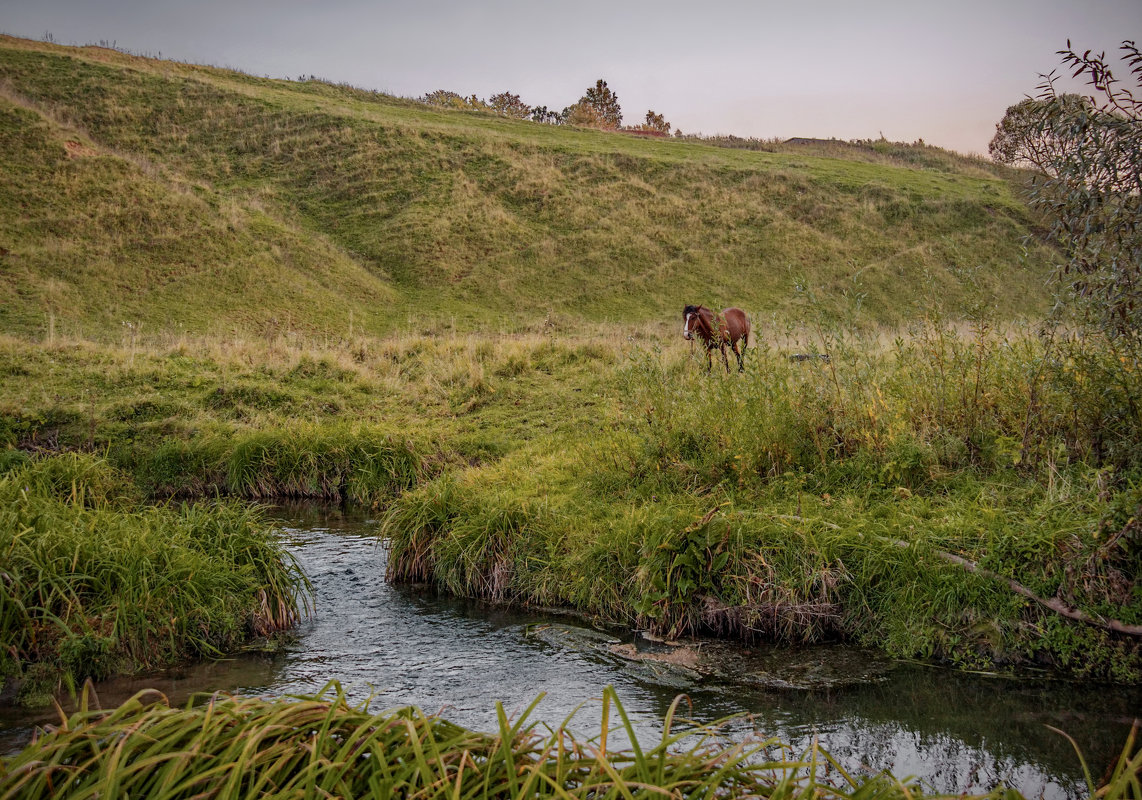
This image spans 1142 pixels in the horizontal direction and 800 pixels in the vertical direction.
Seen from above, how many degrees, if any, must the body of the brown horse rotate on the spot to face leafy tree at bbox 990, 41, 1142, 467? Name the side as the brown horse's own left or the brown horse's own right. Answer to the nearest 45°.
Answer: approximately 45° to the brown horse's own left

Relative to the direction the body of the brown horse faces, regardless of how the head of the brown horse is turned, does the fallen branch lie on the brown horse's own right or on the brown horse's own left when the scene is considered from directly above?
on the brown horse's own left

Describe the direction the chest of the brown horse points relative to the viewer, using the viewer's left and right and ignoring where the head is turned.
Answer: facing the viewer and to the left of the viewer
